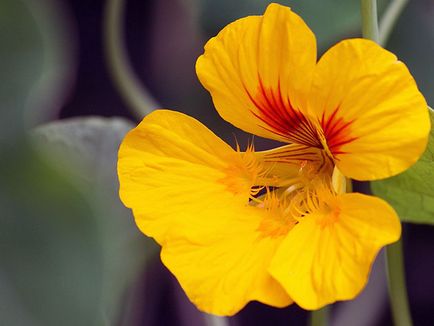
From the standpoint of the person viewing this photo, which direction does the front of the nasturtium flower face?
facing the viewer and to the left of the viewer
